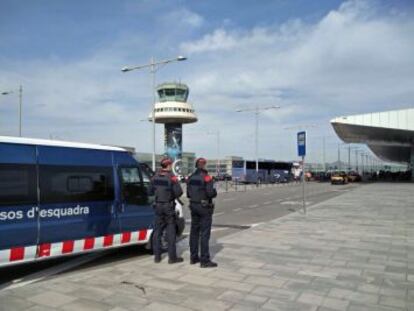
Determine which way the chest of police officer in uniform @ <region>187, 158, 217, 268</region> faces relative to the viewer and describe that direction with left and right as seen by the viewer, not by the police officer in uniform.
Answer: facing away from the viewer and to the right of the viewer

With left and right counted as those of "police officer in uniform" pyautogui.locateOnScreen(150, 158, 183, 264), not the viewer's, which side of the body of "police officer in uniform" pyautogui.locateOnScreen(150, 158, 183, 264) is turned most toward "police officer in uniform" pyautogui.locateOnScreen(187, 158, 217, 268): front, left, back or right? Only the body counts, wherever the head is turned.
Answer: right

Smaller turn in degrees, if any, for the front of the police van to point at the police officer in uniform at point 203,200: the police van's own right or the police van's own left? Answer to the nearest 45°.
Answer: approximately 45° to the police van's own right

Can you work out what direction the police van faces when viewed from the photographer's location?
facing away from the viewer and to the right of the viewer

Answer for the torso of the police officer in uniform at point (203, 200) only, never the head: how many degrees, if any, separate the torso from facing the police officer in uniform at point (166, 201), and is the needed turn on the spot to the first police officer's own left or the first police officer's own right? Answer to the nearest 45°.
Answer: approximately 90° to the first police officer's own left
